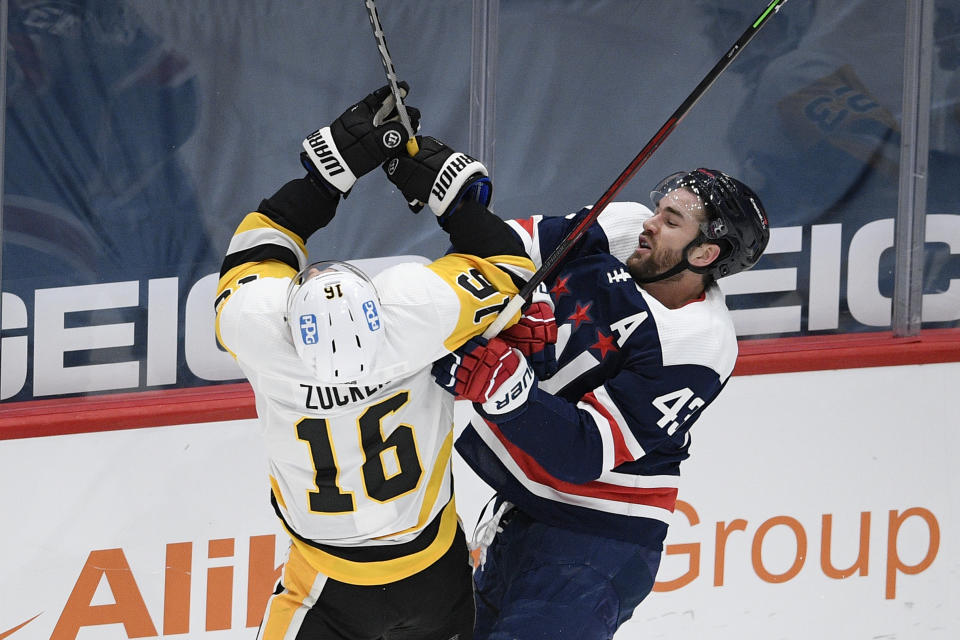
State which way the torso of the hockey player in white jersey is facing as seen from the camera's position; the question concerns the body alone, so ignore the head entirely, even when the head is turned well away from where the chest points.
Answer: away from the camera

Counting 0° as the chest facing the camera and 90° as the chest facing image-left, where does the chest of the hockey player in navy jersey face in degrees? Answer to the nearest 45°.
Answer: approximately 45°

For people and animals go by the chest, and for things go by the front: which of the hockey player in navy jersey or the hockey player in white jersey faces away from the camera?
the hockey player in white jersey

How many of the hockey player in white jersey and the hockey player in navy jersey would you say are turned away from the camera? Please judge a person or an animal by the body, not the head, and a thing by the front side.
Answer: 1

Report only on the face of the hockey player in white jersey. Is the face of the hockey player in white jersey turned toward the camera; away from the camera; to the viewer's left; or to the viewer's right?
away from the camera
